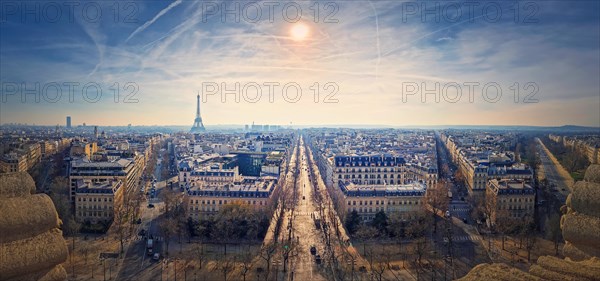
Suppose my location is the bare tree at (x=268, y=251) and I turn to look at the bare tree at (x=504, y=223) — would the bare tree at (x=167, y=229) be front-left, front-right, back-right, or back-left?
back-left

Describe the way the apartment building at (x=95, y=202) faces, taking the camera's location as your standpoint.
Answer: facing the viewer

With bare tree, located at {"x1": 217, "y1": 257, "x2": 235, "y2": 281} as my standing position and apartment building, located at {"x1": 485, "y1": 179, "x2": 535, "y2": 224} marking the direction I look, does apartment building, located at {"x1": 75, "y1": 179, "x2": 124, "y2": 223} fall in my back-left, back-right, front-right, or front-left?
back-left

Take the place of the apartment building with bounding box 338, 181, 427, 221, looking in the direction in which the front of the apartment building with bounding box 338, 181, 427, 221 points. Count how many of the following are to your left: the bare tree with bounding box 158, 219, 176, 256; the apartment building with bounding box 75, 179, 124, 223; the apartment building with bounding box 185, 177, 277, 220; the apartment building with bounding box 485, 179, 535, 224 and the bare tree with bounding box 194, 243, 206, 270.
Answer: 1

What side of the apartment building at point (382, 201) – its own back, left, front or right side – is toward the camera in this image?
front

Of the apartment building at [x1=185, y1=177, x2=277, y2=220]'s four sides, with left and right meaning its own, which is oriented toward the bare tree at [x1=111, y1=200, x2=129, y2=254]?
right

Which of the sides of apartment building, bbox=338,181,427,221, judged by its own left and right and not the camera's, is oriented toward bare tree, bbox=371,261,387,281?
front

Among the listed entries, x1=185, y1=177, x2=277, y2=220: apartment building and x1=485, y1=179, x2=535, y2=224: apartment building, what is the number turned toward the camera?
2

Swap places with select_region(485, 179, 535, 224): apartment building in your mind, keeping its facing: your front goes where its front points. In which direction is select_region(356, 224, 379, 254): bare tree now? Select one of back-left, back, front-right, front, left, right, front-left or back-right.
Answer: front-right

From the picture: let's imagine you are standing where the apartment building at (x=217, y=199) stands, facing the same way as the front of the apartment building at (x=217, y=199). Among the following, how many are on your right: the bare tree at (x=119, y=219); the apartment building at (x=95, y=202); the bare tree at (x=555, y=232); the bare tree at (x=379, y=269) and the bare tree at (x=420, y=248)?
2

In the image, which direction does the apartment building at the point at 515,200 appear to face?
toward the camera

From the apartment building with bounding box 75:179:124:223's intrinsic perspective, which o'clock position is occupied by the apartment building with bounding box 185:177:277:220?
the apartment building with bounding box 185:177:277:220 is roughly at 10 o'clock from the apartment building with bounding box 75:179:124:223.

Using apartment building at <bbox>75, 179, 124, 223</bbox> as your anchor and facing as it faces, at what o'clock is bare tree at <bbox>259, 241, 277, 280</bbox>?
The bare tree is roughly at 11 o'clock from the apartment building.

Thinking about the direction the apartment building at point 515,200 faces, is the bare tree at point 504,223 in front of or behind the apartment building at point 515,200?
in front
